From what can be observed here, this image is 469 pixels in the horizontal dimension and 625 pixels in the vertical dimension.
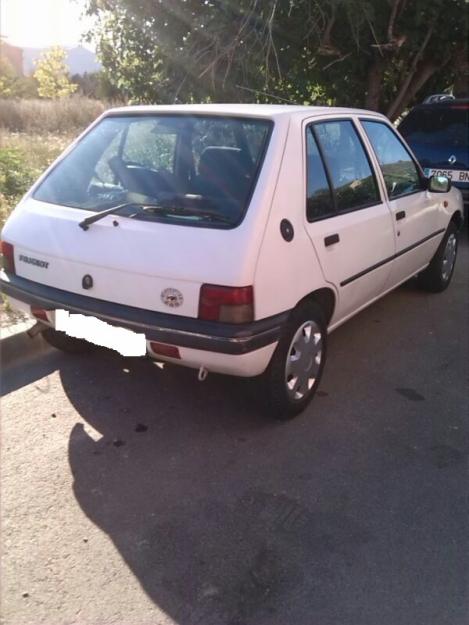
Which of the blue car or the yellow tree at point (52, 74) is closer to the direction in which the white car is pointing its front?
the blue car

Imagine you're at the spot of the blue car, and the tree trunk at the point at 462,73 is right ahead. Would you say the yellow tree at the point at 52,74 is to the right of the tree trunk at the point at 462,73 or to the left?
left

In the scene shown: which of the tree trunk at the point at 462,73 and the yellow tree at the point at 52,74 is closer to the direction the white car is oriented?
the tree trunk

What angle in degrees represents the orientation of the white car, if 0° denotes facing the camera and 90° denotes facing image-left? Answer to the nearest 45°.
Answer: approximately 225°

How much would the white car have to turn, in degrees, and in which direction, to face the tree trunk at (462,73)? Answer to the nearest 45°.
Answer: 0° — it already faces it
